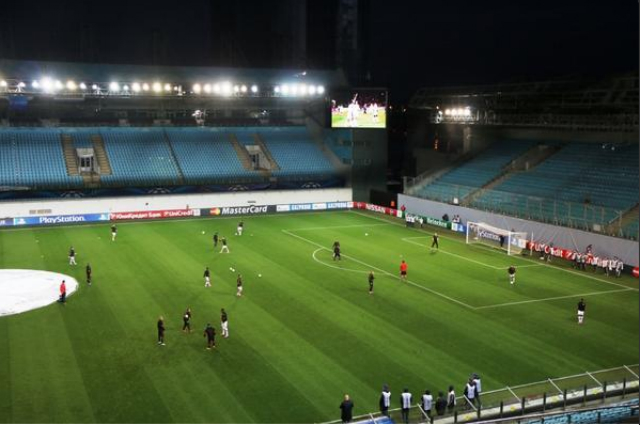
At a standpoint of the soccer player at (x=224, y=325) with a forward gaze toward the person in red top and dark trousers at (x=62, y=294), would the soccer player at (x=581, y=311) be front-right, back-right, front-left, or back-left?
back-right

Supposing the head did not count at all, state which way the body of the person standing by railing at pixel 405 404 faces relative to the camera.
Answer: away from the camera

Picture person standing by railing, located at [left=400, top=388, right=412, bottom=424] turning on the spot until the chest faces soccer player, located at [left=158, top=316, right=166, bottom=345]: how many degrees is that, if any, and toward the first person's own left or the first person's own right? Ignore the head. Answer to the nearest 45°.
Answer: approximately 45° to the first person's own left

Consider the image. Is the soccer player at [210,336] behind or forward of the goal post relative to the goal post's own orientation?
forward

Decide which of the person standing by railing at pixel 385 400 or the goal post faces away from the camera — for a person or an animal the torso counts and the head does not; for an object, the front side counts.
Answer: the person standing by railing

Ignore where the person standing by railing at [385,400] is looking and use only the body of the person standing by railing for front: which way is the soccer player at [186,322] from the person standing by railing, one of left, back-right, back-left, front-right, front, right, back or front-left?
front-left

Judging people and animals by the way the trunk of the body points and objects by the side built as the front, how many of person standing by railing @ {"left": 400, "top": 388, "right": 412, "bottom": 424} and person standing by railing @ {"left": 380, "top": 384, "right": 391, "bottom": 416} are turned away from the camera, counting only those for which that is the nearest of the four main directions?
2

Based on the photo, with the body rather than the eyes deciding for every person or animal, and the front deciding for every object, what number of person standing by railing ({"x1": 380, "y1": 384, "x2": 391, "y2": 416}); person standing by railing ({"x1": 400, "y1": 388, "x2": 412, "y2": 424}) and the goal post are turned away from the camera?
2

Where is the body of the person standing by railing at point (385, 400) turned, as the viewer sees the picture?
away from the camera

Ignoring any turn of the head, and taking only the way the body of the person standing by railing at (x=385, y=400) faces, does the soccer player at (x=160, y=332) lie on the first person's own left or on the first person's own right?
on the first person's own left

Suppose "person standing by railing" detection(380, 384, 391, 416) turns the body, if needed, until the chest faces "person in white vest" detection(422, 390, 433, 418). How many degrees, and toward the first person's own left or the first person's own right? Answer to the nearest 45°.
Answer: approximately 90° to the first person's own right

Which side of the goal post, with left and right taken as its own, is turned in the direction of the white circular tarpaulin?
front
